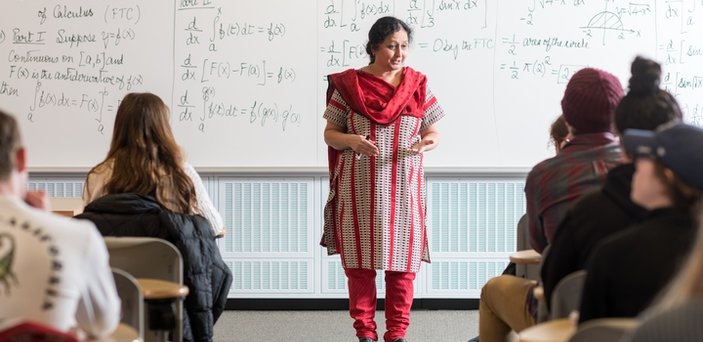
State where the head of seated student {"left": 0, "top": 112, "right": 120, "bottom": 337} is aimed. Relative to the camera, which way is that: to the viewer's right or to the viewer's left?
to the viewer's right

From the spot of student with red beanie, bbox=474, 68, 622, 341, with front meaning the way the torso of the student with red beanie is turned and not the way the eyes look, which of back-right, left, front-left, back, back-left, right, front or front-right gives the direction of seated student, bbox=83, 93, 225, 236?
front-left

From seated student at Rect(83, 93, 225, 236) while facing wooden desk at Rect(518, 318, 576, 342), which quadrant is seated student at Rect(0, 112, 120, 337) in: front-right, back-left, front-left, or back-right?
front-right

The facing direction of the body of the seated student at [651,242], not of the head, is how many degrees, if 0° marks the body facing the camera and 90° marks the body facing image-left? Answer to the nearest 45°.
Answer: approximately 135°

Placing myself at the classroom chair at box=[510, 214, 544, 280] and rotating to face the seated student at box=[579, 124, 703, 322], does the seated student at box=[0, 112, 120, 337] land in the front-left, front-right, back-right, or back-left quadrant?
front-right

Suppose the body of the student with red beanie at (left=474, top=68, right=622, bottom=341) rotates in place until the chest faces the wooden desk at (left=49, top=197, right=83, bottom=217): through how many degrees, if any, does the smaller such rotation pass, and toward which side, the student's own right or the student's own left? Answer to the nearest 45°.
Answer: approximately 45° to the student's own left

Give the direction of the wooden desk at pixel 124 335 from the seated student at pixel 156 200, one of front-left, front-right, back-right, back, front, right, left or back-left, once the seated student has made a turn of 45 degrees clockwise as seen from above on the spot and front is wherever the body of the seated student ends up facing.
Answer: back-right

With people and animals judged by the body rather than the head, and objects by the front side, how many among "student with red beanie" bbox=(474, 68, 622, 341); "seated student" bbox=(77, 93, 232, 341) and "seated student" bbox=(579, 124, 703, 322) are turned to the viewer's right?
0

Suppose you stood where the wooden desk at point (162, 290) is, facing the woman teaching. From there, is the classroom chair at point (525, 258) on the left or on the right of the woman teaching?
right

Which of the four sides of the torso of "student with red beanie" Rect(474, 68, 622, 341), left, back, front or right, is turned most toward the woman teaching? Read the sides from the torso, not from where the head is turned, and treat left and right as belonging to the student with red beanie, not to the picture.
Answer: front

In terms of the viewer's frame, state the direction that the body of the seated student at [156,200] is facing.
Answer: away from the camera

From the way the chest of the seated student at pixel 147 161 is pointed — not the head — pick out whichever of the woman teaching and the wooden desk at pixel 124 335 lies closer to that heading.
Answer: the woman teaching

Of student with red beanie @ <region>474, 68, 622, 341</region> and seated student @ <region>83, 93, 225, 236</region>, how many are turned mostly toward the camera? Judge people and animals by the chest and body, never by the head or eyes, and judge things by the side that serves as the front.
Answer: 0

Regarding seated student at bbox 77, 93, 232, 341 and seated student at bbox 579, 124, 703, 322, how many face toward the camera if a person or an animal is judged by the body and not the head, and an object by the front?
0
